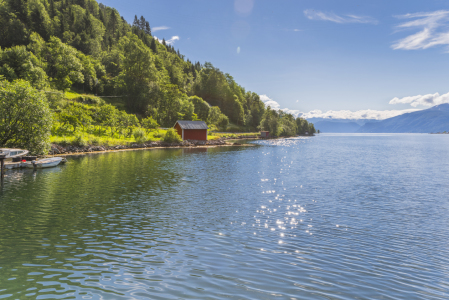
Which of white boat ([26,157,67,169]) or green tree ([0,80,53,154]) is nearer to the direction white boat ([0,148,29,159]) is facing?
the white boat

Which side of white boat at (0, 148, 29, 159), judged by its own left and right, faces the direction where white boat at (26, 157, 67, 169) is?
front

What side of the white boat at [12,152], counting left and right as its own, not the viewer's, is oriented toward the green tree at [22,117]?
left

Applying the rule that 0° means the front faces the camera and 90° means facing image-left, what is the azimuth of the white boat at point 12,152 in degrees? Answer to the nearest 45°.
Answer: approximately 270°
